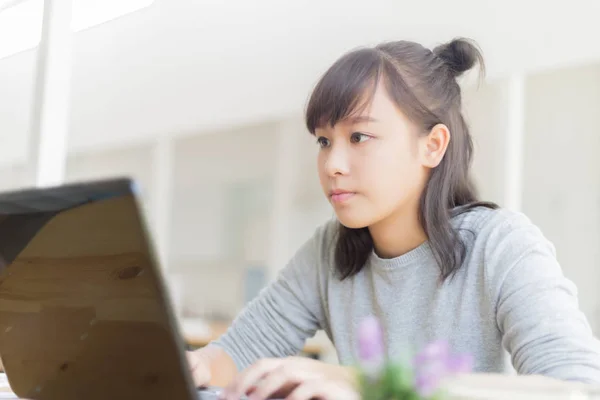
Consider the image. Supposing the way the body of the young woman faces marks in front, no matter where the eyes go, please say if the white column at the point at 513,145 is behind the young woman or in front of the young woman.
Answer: behind

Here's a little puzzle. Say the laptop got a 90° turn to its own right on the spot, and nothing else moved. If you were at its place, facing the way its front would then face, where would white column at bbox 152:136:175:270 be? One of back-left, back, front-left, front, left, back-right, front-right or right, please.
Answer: back-left

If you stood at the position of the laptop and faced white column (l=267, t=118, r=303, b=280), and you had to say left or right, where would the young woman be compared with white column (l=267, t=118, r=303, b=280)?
right

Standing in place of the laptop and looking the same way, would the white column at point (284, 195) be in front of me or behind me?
in front

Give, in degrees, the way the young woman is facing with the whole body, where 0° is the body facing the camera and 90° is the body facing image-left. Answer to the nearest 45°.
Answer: approximately 45°

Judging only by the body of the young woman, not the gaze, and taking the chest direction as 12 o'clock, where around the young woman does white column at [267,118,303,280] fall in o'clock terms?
The white column is roughly at 4 o'clock from the young woman.

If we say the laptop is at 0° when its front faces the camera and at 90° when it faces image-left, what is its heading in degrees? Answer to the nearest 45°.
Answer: approximately 225°

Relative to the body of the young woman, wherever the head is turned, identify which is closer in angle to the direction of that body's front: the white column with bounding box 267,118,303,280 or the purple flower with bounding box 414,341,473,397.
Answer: the purple flower

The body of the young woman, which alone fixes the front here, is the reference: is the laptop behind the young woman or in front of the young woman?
in front

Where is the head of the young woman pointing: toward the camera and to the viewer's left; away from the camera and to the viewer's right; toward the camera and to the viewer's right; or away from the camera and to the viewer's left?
toward the camera and to the viewer's left

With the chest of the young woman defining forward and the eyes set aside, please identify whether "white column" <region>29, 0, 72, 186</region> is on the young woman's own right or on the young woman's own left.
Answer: on the young woman's own right

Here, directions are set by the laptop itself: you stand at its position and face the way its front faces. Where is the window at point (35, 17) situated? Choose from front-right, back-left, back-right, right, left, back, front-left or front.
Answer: front-left

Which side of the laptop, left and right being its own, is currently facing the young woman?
front

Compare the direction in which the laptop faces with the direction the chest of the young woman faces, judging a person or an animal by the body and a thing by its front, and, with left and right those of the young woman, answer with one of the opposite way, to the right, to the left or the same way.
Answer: the opposite way
